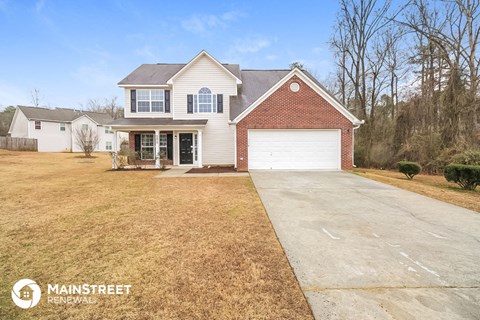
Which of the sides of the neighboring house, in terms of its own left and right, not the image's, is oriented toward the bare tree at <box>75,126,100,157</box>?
front

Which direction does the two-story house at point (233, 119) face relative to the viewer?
toward the camera

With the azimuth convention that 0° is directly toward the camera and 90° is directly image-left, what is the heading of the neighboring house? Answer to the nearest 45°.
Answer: approximately 315°

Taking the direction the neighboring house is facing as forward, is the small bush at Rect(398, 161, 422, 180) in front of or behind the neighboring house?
in front

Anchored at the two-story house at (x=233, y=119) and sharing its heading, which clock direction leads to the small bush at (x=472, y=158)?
The small bush is roughly at 10 o'clock from the two-story house.

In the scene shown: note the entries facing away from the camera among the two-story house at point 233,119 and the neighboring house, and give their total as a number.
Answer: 0

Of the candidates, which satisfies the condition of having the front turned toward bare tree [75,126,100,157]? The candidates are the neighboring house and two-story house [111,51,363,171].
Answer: the neighboring house

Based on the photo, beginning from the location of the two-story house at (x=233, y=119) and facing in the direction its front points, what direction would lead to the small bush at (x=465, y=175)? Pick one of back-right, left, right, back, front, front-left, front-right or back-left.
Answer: front-left

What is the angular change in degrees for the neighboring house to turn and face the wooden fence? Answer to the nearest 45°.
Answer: approximately 90° to its right
